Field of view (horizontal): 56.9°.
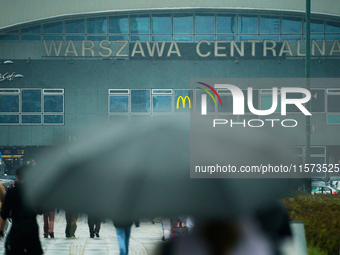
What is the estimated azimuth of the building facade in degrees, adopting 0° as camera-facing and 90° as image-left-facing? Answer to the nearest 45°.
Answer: approximately 0°

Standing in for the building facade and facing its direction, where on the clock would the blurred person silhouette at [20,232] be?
The blurred person silhouette is roughly at 12 o'clock from the building facade.

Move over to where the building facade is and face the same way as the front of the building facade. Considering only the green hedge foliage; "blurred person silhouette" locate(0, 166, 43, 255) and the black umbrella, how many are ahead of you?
3

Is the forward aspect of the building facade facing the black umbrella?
yes
